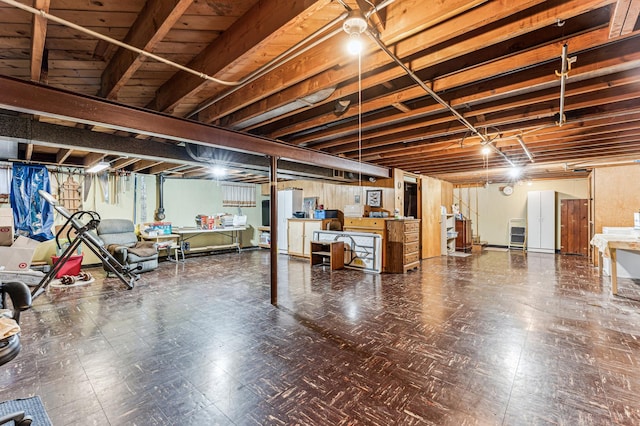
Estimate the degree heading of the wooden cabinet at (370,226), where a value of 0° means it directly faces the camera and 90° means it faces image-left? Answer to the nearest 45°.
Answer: approximately 0°

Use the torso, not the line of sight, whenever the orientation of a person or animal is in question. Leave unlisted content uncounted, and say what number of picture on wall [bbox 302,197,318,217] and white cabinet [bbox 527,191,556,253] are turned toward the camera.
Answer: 2

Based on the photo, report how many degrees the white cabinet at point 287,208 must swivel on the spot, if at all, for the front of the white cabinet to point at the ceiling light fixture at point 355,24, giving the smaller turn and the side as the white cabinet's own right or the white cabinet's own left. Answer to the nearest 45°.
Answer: approximately 45° to the white cabinet's own left

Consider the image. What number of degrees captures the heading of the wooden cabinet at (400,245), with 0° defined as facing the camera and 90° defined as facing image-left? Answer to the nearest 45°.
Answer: approximately 315°

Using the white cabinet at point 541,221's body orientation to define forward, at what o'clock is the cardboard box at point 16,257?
The cardboard box is roughly at 1 o'clock from the white cabinet.

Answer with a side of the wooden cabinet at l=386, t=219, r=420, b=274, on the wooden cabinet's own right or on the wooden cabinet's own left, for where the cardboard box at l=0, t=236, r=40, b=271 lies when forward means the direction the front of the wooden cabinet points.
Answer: on the wooden cabinet's own right

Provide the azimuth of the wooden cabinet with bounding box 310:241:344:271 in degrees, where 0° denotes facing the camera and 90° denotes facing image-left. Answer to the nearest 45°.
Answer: approximately 45°

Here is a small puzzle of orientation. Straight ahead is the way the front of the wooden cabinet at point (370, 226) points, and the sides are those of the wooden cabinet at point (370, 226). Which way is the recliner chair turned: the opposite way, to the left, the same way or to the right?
to the left
